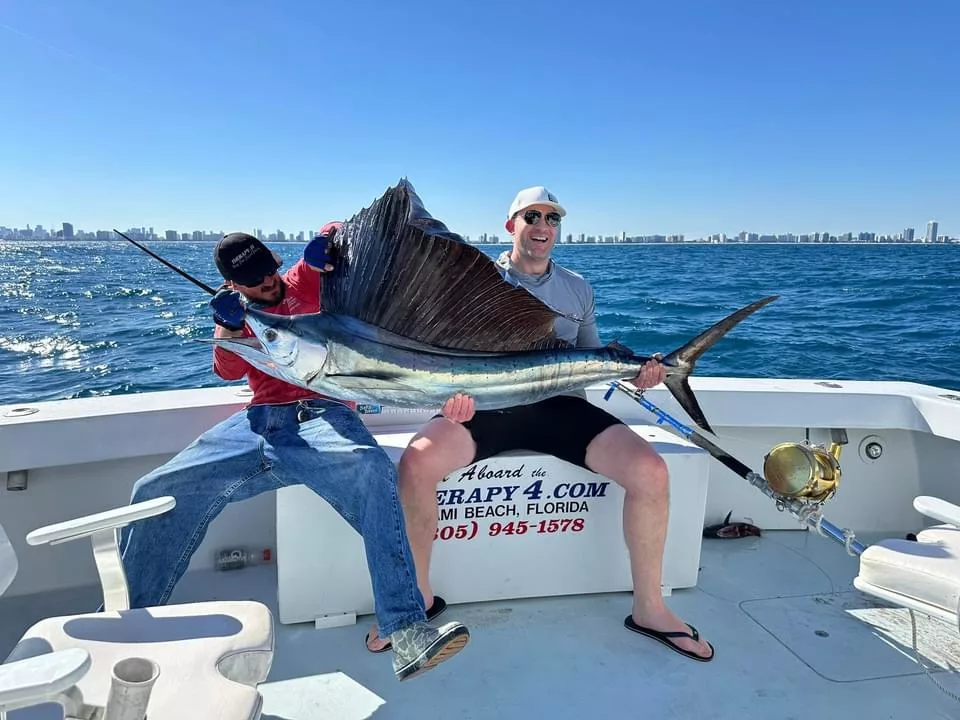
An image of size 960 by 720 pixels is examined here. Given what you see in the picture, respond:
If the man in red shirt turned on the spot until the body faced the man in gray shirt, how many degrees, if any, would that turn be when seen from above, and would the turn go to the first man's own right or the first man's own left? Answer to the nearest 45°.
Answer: approximately 90° to the first man's own left

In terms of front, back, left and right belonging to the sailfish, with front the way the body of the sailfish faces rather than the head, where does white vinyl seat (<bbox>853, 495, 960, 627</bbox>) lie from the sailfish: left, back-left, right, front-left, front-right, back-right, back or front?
back

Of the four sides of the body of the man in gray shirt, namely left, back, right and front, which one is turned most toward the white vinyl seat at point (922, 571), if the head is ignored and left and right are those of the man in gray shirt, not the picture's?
left

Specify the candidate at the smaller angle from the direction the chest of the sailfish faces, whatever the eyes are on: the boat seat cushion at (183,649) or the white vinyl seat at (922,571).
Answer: the boat seat cushion

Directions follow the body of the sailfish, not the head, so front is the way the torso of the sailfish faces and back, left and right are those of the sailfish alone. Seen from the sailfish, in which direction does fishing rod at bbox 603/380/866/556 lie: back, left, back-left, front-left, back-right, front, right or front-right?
back

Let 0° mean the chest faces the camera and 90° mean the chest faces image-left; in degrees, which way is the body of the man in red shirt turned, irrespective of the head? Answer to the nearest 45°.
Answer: approximately 0°

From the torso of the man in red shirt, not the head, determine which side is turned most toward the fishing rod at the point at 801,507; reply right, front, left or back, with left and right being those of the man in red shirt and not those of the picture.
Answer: left

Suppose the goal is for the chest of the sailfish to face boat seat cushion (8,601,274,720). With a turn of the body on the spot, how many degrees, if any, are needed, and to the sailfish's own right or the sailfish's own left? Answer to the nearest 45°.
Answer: approximately 45° to the sailfish's own left

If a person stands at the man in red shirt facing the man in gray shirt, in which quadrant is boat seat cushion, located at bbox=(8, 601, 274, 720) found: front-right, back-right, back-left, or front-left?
back-right

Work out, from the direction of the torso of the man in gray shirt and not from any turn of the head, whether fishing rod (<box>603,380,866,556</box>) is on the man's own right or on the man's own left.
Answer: on the man's own left

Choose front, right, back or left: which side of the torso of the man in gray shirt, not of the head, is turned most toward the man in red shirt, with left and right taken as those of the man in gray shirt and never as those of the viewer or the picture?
right

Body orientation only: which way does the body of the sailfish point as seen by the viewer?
to the viewer's left

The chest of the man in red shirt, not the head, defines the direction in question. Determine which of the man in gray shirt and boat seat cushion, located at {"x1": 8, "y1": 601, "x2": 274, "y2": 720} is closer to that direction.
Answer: the boat seat cushion
